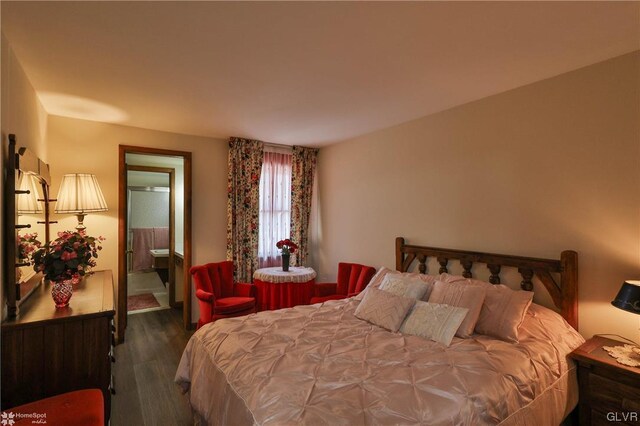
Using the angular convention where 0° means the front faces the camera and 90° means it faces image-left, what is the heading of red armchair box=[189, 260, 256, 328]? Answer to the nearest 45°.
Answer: approximately 315°

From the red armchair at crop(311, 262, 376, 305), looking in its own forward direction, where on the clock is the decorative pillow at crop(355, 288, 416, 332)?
The decorative pillow is roughly at 10 o'clock from the red armchair.

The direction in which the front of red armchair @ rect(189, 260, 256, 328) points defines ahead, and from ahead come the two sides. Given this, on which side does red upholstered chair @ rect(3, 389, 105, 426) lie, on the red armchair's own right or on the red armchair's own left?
on the red armchair's own right

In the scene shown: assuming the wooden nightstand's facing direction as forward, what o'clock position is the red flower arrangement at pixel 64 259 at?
The red flower arrangement is roughly at 12 o'clock from the wooden nightstand.

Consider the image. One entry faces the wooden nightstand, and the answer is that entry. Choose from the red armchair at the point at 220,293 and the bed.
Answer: the red armchair

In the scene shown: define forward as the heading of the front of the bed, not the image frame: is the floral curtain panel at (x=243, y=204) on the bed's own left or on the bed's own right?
on the bed's own right

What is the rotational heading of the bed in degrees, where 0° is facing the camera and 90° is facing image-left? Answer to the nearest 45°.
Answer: approximately 45°
